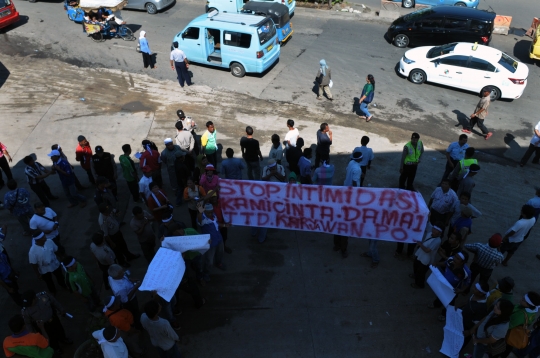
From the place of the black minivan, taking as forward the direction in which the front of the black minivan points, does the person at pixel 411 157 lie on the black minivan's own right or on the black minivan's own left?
on the black minivan's own left

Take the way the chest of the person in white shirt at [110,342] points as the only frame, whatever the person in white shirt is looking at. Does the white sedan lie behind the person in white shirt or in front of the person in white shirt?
in front

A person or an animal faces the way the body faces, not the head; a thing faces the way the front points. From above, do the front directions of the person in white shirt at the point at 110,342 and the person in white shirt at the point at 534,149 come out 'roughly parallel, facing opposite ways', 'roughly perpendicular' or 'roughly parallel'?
roughly perpendicular

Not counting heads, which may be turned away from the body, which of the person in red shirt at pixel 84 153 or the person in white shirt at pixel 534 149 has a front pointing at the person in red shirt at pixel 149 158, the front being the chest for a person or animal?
the person in red shirt at pixel 84 153

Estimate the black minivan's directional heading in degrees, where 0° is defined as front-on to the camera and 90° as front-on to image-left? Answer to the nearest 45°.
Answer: approximately 90°

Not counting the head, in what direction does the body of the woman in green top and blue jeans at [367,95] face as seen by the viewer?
to the viewer's left

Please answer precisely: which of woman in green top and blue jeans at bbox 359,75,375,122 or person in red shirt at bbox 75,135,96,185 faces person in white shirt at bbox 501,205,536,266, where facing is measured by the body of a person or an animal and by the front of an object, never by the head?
the person in red shirt

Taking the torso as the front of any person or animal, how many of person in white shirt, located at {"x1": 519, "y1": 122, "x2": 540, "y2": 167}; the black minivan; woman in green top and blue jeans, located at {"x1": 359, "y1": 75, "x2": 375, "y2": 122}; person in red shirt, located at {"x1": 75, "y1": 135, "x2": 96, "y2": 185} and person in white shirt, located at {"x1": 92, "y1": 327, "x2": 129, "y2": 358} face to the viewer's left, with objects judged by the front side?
2
